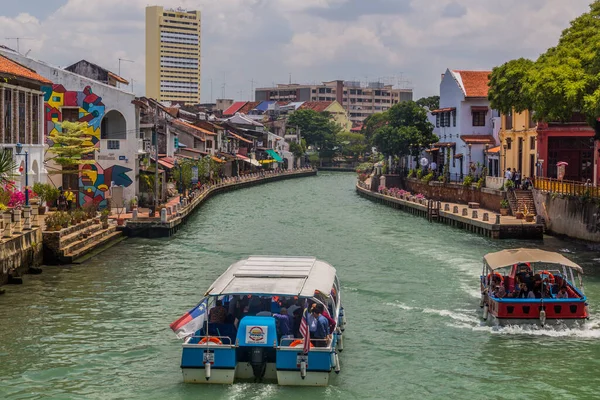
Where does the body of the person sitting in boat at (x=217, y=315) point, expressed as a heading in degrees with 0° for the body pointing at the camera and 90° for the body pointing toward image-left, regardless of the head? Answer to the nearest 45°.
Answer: approximately 180°

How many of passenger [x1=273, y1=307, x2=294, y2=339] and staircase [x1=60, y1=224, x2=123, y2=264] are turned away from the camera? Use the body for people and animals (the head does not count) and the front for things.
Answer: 1

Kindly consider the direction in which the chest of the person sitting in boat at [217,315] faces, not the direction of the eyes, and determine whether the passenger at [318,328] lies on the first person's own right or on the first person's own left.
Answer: on the first person's own right

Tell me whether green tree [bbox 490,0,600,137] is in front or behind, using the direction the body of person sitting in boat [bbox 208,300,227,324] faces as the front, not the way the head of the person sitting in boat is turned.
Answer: in front

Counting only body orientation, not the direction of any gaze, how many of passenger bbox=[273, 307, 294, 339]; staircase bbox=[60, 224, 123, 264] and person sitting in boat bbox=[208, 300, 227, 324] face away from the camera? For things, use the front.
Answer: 2

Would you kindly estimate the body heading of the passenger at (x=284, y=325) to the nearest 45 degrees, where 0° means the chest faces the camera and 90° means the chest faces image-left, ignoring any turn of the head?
approximately 180°

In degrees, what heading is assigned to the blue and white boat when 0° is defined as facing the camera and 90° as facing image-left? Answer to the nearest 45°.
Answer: approximately 180°

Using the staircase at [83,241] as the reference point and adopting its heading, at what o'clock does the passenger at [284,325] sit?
The passenger is roughly at 1 o'clock from the staircase.

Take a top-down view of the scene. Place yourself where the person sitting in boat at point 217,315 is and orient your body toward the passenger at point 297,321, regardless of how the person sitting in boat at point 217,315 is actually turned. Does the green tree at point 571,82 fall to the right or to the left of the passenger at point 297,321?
left

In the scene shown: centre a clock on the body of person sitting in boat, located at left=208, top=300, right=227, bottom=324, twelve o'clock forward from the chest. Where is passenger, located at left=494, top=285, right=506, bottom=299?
The passenger is roughly at 2 o'clock from the person sitting in boat.
